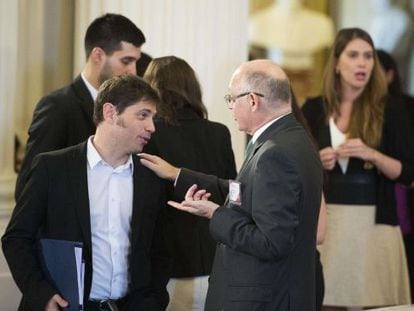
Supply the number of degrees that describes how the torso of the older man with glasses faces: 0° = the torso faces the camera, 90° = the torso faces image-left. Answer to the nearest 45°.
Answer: approximately 90°

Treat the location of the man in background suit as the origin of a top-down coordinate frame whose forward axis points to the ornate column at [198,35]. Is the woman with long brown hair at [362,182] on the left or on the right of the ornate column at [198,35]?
right

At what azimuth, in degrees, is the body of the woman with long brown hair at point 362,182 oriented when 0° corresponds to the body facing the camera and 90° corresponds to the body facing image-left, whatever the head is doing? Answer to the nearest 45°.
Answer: approximately 45°

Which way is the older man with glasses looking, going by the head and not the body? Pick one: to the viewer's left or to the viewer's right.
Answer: to the viewer's left

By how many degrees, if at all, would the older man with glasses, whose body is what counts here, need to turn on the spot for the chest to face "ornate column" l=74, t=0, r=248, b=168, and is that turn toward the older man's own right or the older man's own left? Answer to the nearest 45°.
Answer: approximately 90° to the older man's own right

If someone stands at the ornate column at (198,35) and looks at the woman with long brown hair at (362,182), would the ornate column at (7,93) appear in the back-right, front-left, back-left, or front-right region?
back-right
